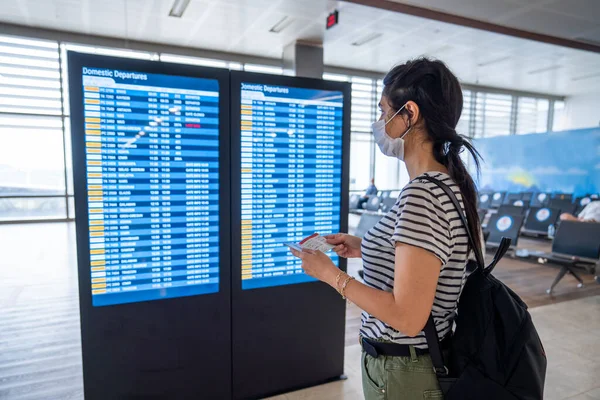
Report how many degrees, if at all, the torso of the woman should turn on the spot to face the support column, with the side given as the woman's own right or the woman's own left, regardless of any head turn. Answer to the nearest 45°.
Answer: approximately 90° to the woman's own right

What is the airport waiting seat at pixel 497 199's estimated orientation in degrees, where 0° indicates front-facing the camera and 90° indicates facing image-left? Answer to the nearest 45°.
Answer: approximately 45°

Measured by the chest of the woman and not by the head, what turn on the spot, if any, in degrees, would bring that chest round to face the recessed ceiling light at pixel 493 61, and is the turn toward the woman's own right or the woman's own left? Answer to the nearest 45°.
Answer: approximately 90° to the woman's own right

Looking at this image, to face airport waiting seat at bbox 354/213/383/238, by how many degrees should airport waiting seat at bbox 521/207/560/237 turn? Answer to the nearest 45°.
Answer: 0° — it already faces it

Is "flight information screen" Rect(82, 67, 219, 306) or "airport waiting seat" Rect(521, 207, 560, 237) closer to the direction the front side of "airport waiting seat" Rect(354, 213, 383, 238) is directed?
the flight information screen
